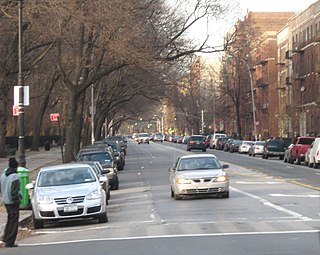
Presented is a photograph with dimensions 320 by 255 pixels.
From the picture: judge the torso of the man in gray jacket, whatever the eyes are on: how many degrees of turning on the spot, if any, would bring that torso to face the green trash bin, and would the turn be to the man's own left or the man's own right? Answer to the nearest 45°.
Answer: approximately 45° to the man's own left

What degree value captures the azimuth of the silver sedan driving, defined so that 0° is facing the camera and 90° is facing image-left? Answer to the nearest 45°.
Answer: approximately 0°

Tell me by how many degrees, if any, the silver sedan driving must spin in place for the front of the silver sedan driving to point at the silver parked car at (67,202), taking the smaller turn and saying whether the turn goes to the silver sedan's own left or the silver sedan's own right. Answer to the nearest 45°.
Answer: approximately 45° to the silver sedan's own right

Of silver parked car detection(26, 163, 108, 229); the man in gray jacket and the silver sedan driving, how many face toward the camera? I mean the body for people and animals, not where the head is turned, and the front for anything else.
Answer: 2

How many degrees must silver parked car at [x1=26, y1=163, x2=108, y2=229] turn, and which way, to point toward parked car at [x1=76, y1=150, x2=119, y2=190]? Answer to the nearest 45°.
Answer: approximately 180°

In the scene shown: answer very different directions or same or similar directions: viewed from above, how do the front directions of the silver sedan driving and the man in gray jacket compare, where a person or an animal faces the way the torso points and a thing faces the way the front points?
very different directions

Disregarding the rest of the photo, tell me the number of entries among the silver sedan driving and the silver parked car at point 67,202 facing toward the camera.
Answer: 2

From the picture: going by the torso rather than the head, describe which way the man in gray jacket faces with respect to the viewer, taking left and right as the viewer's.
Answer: facing away from the viewer and to the right of the viewer
